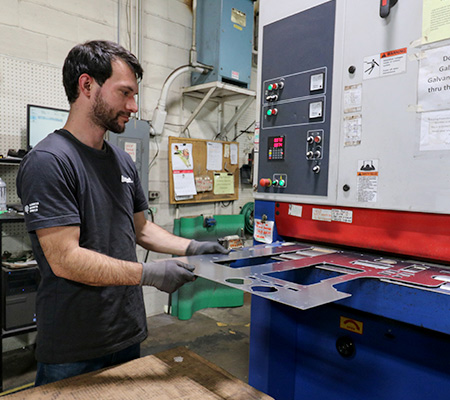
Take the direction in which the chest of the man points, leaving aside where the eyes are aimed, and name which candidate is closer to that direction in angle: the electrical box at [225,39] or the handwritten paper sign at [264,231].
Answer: the handwritten paper sign

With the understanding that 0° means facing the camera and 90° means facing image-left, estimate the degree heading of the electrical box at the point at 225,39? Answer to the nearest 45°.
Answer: approximately 315°

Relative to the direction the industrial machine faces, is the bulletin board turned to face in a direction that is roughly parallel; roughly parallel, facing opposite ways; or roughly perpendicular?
roughly perpendicular

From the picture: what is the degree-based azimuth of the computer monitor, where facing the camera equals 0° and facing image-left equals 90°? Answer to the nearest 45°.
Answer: approximately 315°

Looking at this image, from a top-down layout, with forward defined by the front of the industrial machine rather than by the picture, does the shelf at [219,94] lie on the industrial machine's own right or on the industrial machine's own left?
on the industrial machine's own right

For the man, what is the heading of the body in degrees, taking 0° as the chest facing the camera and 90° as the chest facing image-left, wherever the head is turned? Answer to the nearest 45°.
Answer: approximately 315°
